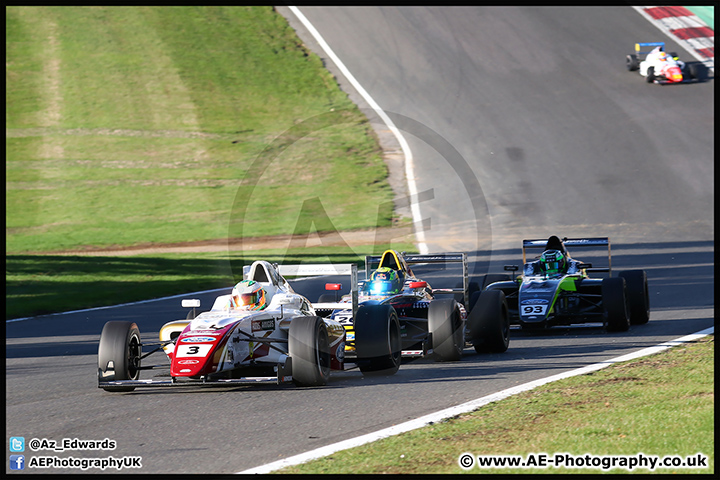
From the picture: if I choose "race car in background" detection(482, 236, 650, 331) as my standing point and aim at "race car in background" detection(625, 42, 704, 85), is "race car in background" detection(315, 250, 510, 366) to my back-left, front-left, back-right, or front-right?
back-left

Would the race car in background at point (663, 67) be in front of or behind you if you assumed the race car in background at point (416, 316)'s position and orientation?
behind

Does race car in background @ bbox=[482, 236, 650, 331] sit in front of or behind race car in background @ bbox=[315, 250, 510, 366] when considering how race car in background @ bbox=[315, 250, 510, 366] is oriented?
behind

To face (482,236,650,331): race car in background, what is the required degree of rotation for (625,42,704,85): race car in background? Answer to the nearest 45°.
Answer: approximately 45° to its right

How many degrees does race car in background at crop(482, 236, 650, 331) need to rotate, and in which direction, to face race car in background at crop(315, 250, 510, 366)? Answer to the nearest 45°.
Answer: approximately 45° to its right

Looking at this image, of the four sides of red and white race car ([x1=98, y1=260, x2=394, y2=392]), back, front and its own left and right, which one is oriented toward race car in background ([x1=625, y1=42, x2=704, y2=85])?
back

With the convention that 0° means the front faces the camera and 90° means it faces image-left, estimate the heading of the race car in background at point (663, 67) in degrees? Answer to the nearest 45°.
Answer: approximately 315°

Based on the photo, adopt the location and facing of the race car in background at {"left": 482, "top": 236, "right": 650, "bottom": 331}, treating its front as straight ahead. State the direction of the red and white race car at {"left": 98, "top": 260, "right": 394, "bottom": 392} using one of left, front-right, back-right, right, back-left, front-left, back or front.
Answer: front-right

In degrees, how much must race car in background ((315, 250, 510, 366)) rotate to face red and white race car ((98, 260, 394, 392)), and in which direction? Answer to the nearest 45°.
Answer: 0° — it already faces it

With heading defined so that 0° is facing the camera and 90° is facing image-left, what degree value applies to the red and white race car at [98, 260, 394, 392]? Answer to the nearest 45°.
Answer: approximately 45°

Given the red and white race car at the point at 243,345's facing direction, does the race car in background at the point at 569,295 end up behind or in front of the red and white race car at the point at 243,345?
behind
